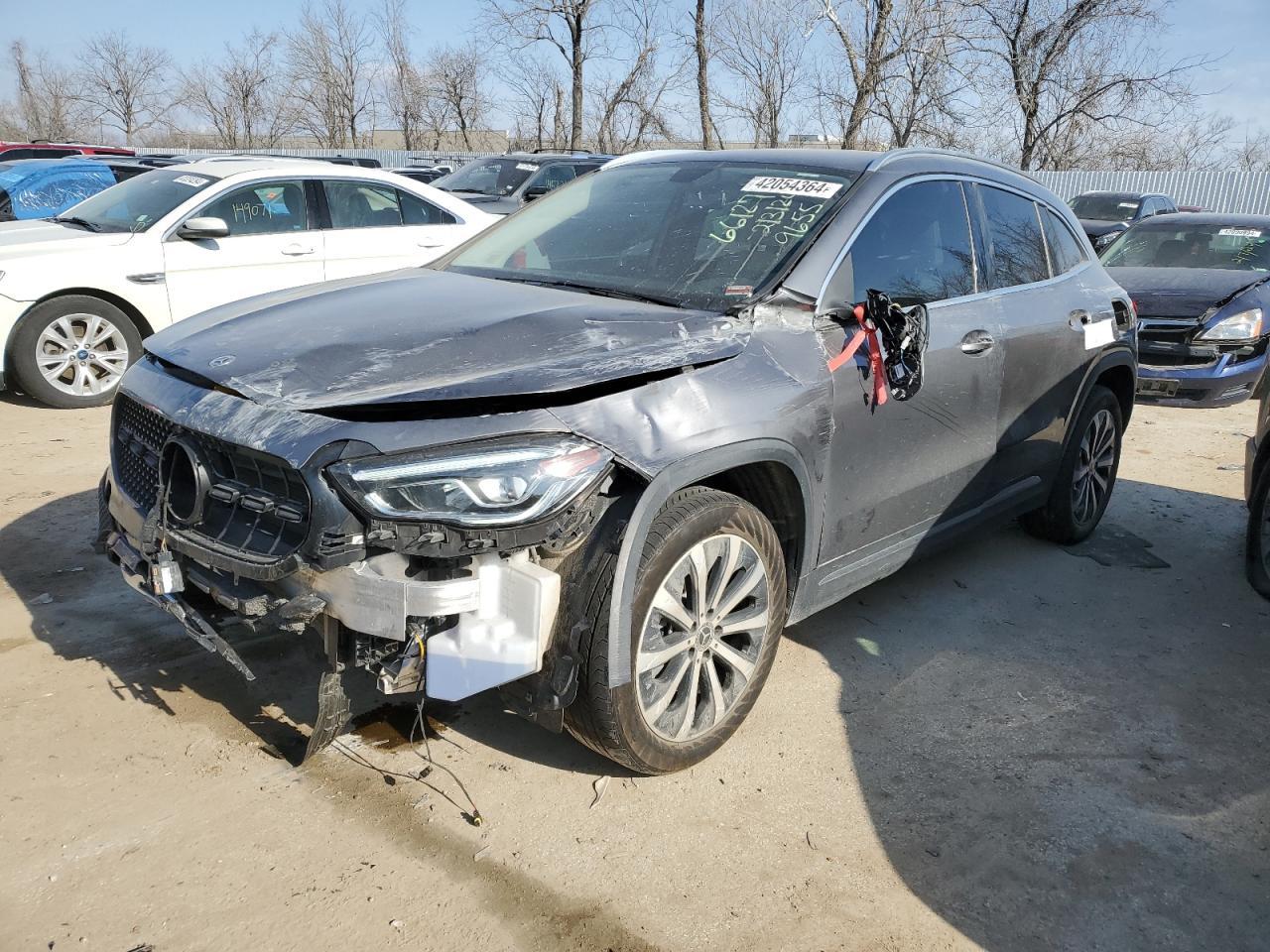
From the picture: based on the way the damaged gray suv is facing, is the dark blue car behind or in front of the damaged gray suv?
behind

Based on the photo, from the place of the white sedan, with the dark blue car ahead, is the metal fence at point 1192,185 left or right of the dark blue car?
left

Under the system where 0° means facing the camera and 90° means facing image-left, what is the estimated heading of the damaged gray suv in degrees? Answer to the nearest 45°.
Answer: approximately 45°

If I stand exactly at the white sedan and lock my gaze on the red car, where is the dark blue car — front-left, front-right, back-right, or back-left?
back-right

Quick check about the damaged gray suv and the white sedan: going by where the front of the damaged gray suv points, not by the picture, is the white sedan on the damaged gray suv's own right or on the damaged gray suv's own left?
on the damaged gray suv's own right

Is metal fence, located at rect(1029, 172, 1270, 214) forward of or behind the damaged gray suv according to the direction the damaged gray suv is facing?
behind

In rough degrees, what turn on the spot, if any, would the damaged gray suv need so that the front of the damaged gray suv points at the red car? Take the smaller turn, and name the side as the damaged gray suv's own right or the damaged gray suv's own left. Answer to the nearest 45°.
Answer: approximately 90° to the damaged gray suv's own right
